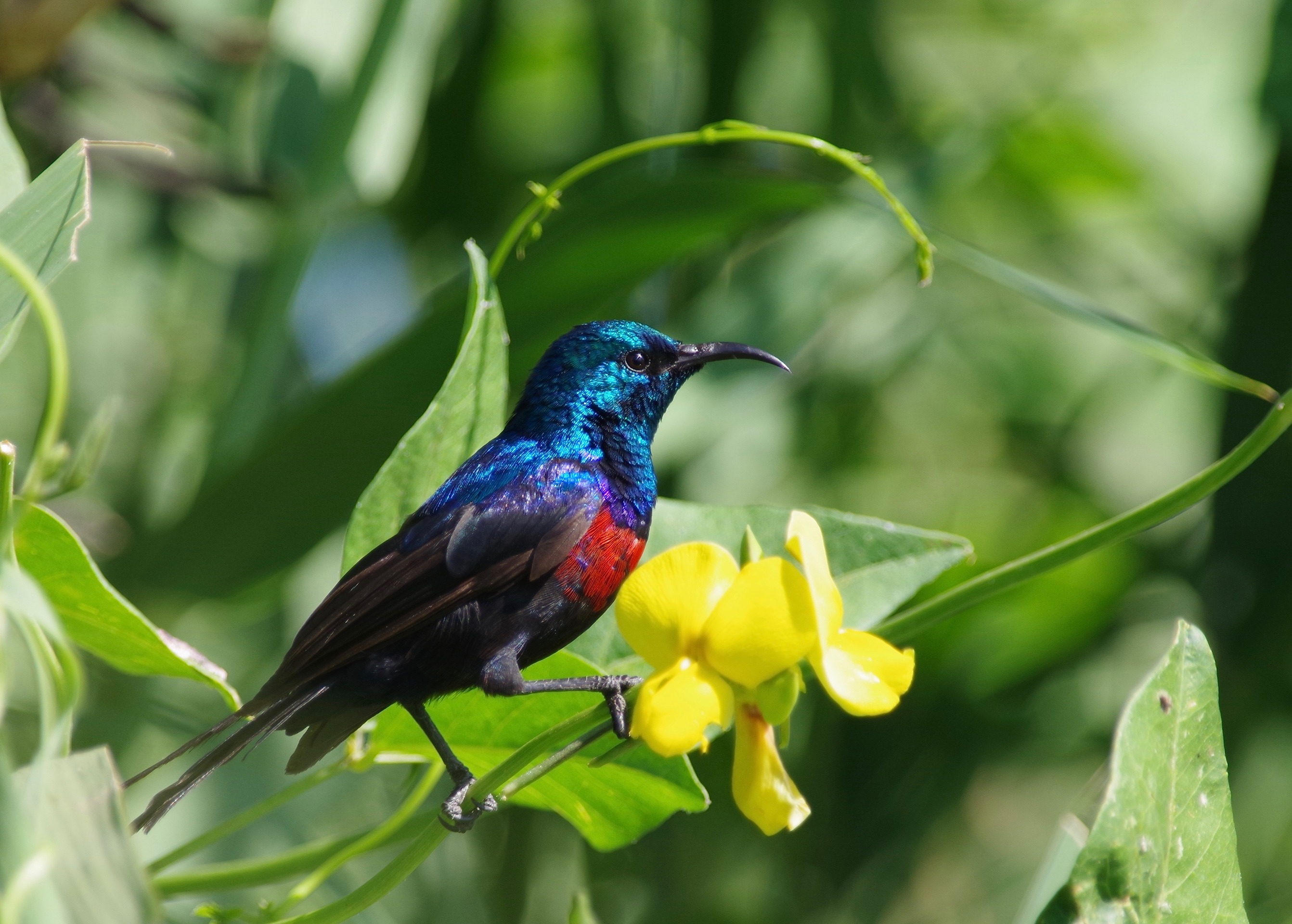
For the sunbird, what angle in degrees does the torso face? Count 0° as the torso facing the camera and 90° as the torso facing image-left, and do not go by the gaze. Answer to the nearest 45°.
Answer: approximately 270°

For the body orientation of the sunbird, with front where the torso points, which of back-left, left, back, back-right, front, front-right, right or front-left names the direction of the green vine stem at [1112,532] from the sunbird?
front-right
